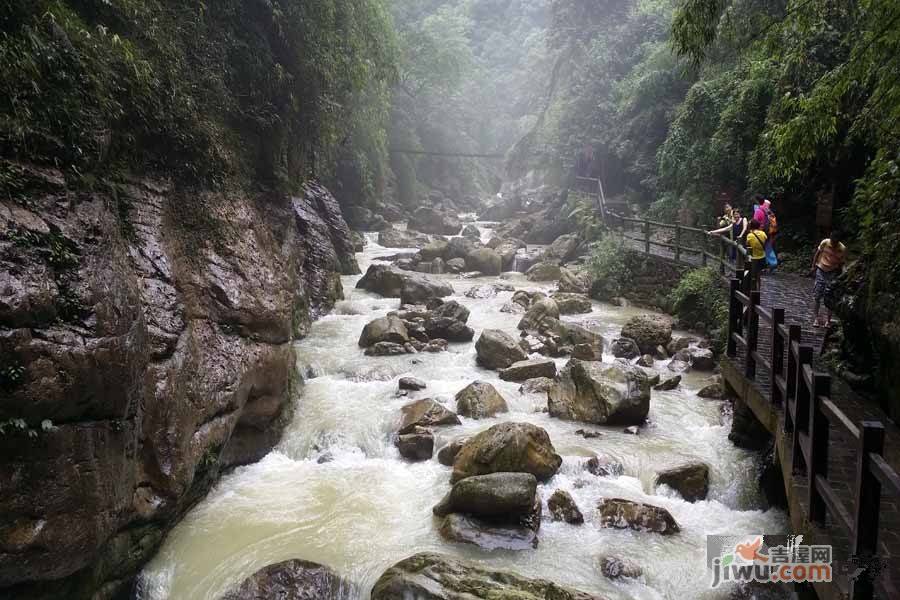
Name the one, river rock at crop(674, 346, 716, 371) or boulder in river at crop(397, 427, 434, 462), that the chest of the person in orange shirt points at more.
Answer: the boulder in river

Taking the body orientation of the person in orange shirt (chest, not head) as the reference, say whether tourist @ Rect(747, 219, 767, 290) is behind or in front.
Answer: behind

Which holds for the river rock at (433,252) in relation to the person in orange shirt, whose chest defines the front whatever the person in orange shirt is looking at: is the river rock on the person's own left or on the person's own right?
on the person's own right

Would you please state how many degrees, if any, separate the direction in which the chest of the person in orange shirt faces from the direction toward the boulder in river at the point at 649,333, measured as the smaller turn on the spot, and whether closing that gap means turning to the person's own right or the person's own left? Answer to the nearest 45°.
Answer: approximately 135° to the person's own right

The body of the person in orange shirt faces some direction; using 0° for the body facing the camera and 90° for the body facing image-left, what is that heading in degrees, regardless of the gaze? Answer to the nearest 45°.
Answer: approximately 0°

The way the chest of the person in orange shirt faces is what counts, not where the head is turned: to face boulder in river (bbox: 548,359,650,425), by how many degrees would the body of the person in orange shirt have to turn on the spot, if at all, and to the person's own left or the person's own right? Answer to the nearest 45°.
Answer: approximately 90° to the person's own right

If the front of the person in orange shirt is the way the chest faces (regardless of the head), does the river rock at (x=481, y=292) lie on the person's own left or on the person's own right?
on the person's own right

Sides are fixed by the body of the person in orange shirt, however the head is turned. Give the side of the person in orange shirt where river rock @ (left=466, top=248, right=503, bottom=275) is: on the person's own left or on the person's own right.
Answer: on the person's own right

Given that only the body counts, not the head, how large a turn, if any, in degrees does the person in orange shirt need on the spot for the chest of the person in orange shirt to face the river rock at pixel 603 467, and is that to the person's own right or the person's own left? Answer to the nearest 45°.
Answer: approximately 45° to the person's own right

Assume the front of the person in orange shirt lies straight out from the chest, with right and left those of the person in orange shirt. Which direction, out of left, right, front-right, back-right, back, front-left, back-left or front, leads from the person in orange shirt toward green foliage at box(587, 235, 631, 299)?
back-right
